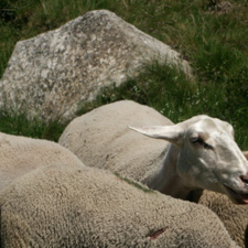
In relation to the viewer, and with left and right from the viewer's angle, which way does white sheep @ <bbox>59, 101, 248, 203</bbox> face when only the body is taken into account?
facing the viewer and to the right of the viewer

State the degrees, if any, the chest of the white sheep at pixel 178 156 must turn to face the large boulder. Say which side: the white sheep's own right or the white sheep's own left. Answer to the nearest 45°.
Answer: approximately 135° to the white sheep's own left
